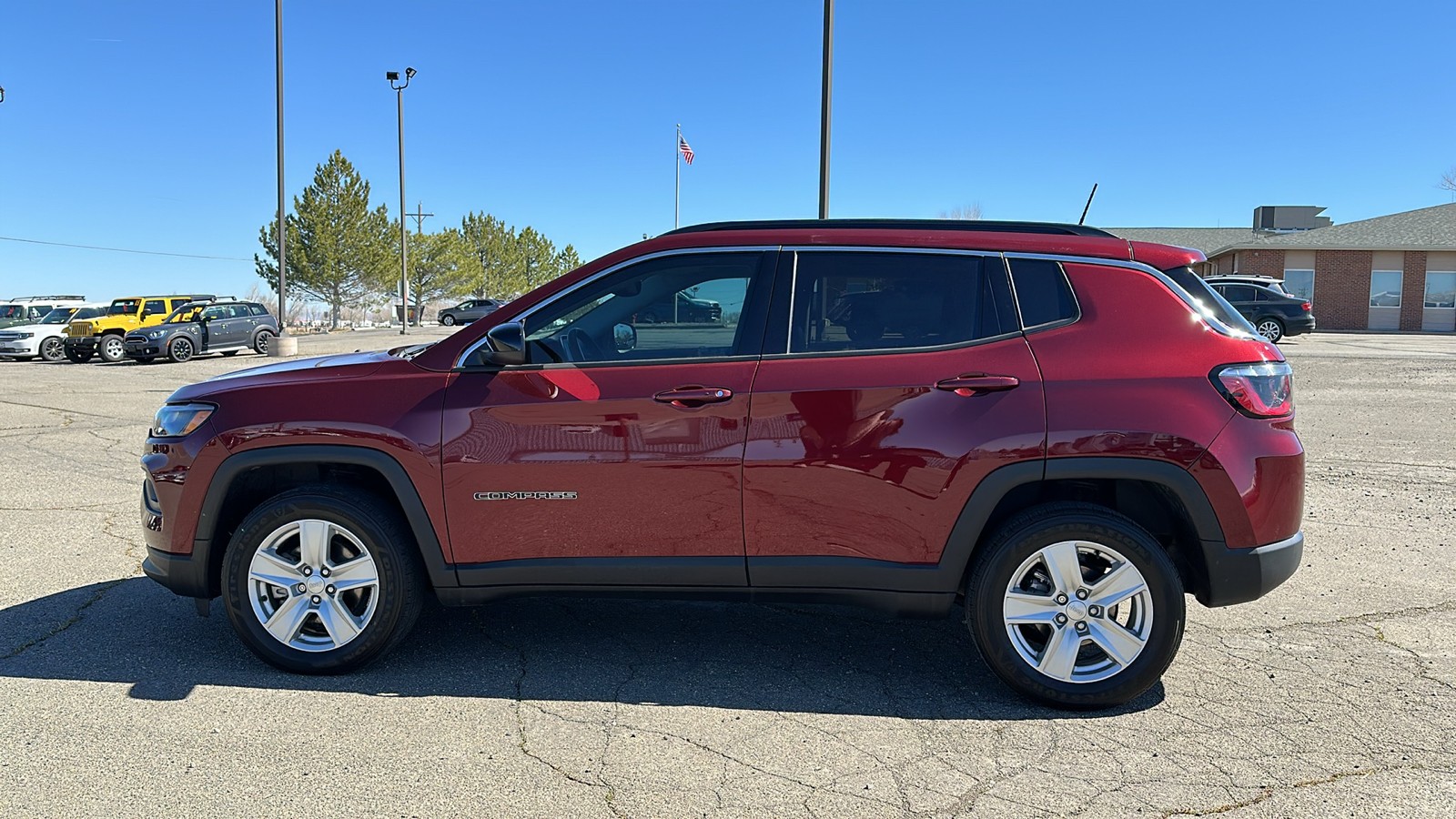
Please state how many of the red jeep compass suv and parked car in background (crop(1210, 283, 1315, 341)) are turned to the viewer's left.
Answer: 2

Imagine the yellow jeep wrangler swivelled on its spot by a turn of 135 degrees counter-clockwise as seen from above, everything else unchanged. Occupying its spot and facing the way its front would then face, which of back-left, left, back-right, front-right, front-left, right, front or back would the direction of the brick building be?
front

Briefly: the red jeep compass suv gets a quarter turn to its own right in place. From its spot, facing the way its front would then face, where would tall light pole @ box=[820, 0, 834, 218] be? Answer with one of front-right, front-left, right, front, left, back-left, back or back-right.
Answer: front

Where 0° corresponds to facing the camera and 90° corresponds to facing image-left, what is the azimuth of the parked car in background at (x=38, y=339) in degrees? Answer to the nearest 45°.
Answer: approximately 45°

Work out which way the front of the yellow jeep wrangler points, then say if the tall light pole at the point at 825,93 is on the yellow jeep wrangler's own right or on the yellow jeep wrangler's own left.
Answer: on the yellow jeep wrangler's own left

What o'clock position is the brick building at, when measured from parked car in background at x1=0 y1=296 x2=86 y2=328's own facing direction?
The brick building is roughly at 8 o'clock from the parked car in background.

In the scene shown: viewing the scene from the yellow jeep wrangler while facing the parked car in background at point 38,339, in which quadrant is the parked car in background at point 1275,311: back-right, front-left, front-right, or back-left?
back-right

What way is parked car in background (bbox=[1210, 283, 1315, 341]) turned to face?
to the viewer's left

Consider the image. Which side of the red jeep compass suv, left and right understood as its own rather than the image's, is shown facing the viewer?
left

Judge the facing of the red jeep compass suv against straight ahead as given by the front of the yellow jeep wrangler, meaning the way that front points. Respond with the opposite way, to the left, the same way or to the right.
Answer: to the right
